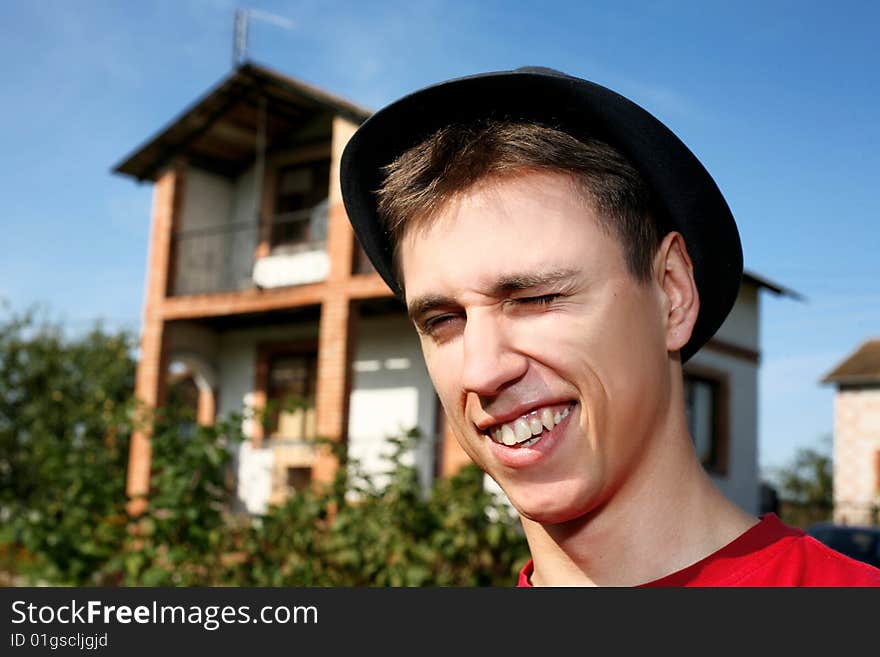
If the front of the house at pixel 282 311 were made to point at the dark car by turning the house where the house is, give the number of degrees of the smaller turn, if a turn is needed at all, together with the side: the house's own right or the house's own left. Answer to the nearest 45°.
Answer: approximately 90° to the house's own left

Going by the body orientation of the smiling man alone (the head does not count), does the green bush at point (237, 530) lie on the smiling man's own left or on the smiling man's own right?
on the smiling man's own right

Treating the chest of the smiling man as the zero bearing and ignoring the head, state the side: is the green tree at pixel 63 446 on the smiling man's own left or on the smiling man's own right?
on the smiling man's own right

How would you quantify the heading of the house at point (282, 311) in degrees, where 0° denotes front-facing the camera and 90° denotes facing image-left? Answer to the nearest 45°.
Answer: approximately 45°

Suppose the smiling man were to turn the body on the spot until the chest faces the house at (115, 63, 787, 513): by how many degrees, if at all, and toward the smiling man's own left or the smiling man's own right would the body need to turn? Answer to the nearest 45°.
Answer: approximately 135° to the smiling man's own right

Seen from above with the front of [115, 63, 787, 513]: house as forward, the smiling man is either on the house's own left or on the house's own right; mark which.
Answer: on the house's own left

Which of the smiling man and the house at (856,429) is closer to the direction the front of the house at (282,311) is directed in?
the smiling man

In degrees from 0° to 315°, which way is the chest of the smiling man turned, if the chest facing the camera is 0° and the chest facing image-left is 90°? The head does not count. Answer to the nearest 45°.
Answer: approximately 45°
